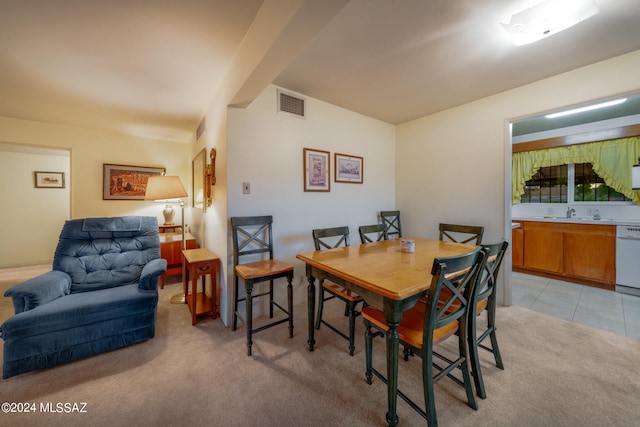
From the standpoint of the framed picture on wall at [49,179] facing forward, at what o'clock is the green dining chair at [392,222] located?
The green dining chair is roughly at 11 o'clock from the framed picture on wall.

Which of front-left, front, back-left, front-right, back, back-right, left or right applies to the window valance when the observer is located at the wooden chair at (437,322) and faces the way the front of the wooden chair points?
right

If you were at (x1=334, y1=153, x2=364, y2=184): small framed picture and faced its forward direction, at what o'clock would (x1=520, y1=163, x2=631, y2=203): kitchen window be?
The kitchen window is roughly at 10 o'clock from the small framed picture.

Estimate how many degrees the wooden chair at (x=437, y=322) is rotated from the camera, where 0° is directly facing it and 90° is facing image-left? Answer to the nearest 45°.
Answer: approximately 135°

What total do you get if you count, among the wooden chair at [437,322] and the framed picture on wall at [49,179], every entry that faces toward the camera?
1

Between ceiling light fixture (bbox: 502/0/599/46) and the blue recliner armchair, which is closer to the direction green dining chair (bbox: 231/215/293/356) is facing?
the ceiling light fixture

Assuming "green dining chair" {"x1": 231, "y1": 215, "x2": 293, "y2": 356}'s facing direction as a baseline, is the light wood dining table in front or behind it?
in front

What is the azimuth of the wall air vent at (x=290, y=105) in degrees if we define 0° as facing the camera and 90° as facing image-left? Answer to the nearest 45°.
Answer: approximately 315°

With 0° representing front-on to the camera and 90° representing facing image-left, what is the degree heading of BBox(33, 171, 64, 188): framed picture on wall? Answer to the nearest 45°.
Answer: approximately 0°

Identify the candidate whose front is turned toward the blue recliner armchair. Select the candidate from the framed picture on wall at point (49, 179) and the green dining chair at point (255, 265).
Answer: the framed picture on wall

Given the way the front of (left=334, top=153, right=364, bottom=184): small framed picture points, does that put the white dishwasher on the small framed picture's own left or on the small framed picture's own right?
on the small framed picture's own left

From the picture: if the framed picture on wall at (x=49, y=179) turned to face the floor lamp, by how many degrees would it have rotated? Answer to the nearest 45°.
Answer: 0° — it already faces it
